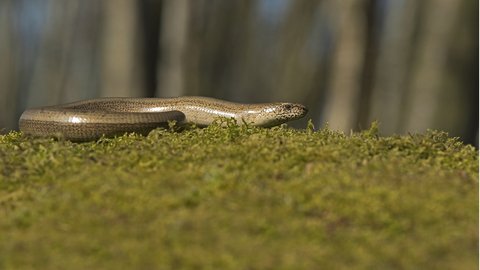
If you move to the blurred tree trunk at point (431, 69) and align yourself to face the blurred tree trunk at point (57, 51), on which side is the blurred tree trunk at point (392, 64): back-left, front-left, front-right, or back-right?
front-right

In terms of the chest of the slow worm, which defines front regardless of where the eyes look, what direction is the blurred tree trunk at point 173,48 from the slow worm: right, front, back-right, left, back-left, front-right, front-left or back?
left

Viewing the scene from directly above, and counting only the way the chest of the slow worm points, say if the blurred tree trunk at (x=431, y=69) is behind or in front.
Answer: in front

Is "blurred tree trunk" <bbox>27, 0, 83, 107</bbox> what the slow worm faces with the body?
no

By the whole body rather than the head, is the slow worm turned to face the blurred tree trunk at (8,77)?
no

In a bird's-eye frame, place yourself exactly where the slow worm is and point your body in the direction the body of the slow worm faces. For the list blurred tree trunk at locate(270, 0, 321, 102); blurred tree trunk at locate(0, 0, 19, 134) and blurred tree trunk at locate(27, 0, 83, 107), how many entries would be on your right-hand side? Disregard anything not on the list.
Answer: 0

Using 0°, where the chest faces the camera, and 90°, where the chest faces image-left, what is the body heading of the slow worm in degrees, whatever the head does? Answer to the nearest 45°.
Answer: approximately 270°

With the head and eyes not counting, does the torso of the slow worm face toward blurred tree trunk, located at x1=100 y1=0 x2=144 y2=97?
no
